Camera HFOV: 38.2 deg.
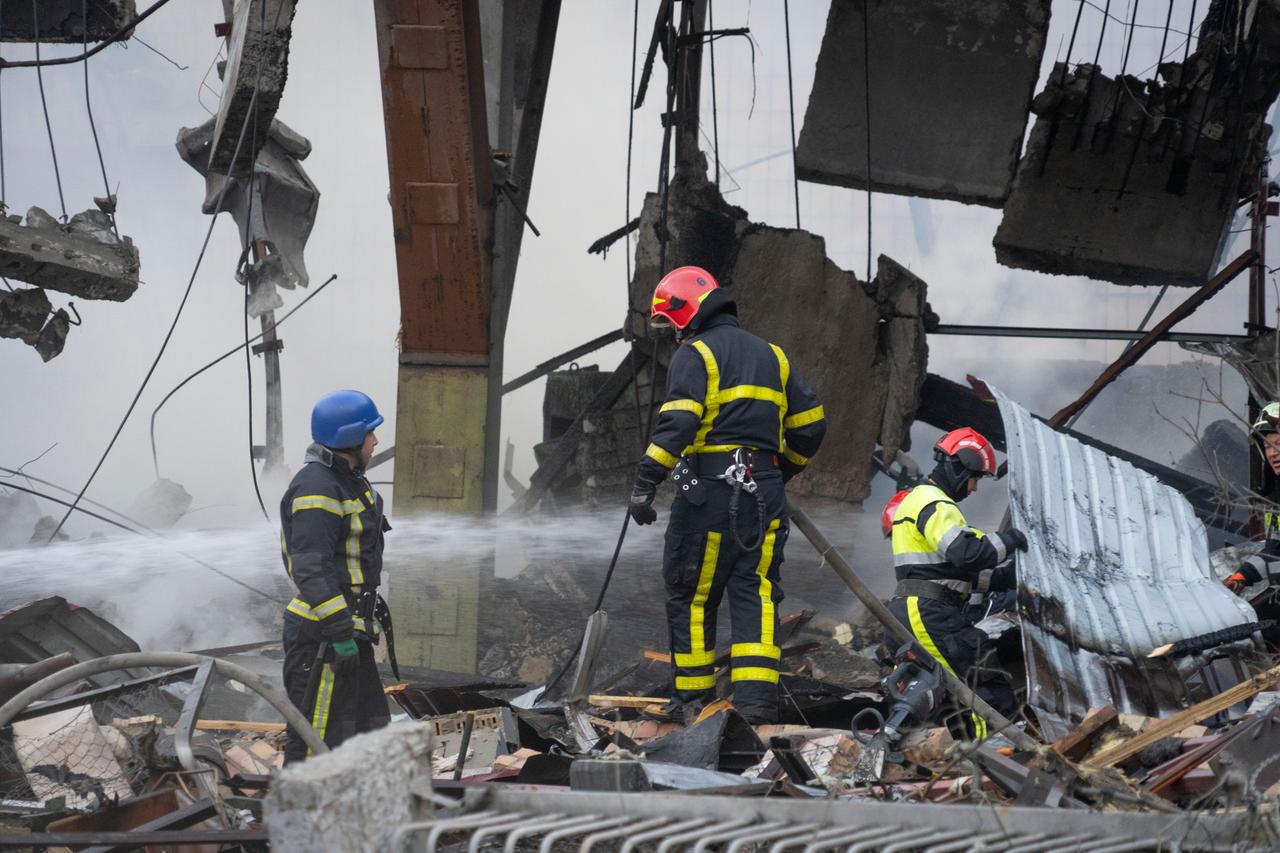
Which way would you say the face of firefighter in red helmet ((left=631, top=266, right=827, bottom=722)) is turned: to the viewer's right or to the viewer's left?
to the viewer's left

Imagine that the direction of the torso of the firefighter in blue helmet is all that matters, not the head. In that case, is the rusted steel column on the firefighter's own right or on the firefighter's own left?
on the firefighter's own left

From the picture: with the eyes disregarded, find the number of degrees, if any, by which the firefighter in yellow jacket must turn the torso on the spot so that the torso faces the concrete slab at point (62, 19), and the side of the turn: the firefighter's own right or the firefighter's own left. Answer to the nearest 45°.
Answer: approximately 135° to the firefighter's own left

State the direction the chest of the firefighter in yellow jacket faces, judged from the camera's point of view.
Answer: to the viewer's right

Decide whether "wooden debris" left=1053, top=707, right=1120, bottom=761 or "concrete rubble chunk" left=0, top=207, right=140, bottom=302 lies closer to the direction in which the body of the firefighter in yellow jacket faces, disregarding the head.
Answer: the wooden debris

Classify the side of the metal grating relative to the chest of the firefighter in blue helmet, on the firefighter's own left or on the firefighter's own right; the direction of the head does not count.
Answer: on the firefighter's own right

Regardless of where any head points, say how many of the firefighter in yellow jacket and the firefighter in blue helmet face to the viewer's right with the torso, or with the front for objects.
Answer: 2

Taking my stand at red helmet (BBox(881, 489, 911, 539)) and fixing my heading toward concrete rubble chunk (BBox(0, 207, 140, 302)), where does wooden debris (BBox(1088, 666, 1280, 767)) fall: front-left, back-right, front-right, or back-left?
back-left

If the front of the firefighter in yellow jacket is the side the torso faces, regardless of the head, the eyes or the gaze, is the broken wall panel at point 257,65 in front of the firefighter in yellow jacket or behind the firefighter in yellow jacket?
behind

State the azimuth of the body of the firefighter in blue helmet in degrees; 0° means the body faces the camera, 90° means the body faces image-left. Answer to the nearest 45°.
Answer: approximately 270°

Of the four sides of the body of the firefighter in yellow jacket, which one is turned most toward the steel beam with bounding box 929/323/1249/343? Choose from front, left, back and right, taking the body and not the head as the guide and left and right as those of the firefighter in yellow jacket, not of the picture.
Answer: left
